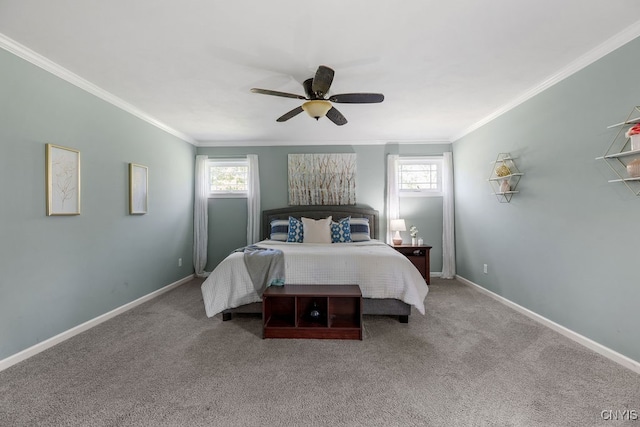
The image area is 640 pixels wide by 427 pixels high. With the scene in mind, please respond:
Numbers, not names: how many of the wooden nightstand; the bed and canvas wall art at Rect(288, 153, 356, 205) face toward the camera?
3

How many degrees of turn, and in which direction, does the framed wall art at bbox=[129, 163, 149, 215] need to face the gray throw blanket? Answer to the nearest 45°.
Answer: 0° — it already faces it

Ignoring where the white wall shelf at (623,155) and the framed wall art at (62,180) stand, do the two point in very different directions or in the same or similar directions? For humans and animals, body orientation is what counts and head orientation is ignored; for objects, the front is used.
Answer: very different directions

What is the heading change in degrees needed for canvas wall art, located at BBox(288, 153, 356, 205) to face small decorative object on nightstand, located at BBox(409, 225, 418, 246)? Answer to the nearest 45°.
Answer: approximately 90° to its left

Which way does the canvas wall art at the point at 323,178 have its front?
toward the camera

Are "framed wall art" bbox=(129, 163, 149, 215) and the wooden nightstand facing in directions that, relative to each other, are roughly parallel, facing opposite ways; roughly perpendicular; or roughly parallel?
roughly perpendicular

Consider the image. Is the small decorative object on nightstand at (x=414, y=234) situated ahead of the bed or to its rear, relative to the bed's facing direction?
to the rear

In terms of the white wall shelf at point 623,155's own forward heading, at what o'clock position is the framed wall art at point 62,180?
The framed wall art is roughly at 12 o'clock from the white wall shelf.

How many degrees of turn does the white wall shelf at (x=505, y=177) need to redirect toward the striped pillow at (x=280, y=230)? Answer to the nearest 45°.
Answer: approximately 45° to its right

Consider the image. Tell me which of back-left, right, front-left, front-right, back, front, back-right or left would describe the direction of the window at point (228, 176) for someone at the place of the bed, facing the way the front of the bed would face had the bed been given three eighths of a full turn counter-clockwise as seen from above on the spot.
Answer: left

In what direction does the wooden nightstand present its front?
toward the camera

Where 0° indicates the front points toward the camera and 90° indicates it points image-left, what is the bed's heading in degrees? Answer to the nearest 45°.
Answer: approximately 0°

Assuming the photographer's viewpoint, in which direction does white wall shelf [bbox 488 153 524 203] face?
facing the viewer and to the left of the viewer

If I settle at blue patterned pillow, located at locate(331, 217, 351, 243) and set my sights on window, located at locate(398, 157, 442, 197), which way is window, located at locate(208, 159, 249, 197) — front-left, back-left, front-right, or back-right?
back-left

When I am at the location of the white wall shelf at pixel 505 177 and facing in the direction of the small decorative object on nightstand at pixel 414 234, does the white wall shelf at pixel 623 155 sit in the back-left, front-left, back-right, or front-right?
back-left

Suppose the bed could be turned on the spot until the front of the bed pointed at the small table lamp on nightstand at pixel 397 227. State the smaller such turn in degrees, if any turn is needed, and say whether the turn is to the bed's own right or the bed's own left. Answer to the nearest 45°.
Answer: approximately 135° to the bed's own left

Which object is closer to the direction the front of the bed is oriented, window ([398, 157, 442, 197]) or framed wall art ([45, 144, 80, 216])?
the framed wall art

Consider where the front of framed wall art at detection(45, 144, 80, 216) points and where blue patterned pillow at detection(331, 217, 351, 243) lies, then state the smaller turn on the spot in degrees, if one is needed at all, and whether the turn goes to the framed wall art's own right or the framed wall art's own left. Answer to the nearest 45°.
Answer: approximately 45° to the framed wall art's own left

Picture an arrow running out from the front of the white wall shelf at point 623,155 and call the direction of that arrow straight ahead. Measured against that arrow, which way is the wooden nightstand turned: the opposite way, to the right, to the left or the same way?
to the left

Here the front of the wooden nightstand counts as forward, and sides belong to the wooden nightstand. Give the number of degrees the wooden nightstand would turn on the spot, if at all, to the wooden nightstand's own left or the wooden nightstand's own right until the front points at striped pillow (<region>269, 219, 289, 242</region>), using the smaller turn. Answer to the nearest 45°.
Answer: approximately 90° to the wooden nightstand's own right

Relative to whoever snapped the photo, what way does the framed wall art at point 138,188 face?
facing the viewer and to the right of the viewer

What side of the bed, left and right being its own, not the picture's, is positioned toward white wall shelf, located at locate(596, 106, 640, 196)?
left
